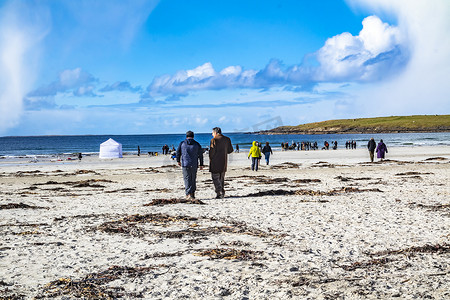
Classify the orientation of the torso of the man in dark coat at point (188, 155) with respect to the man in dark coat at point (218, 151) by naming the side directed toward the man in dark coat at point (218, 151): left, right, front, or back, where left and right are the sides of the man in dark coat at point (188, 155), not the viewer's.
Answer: right

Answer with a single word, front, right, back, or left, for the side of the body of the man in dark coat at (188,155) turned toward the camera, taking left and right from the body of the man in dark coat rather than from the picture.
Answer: back
